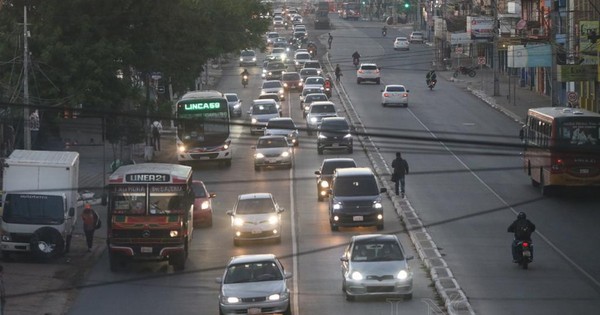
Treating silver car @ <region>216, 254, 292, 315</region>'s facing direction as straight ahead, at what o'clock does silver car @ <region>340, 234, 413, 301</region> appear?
silver car @ <region>340, 234, 413, 301</region> is roughly at 8 o'clock from silver car @ <region>216, 254, 292, 315</region>.

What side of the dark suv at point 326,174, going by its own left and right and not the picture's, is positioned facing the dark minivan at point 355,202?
front

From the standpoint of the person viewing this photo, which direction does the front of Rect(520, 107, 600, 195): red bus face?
facing away from the viewer and to the left of the viewer

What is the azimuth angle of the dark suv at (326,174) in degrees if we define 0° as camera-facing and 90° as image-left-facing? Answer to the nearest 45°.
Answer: approximately 0°

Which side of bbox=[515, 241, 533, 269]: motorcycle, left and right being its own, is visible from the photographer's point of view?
back

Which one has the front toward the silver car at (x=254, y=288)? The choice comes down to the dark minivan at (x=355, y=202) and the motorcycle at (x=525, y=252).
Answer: the dark minivan

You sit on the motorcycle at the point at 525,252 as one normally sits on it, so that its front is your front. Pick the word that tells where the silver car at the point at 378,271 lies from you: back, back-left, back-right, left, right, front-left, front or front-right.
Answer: back-left

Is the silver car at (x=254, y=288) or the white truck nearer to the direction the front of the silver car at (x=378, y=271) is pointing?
the silver car

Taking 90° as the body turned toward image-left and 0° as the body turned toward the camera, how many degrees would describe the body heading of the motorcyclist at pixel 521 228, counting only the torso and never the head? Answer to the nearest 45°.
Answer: approximately 180°

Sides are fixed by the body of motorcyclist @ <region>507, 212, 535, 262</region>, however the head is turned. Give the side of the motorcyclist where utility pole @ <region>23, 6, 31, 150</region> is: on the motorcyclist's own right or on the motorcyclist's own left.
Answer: on the motorcyclist's own left

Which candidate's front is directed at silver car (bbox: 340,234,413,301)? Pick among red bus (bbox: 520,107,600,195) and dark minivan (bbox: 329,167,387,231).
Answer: the dark minivan

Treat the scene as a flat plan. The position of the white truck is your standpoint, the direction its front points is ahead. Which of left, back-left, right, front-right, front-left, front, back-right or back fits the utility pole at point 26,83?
back

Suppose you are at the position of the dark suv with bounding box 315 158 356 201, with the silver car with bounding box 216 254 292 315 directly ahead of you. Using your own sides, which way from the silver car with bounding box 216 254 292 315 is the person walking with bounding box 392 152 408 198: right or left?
left
